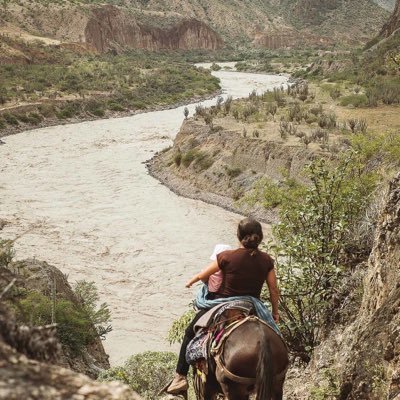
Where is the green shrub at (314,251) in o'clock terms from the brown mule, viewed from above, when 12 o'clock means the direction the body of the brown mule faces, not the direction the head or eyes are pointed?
The green shrub is roughly at 2 o'clock from the brown mule.

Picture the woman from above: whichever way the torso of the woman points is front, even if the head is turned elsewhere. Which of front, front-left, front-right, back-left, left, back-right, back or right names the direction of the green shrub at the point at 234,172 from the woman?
front

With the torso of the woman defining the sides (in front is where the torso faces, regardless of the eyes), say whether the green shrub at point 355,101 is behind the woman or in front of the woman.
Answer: in front

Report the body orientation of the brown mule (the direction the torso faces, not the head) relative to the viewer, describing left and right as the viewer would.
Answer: facing away from the viewer and to the left of the viewer

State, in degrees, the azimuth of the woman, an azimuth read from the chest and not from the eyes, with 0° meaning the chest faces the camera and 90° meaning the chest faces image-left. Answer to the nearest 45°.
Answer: approximately 180°

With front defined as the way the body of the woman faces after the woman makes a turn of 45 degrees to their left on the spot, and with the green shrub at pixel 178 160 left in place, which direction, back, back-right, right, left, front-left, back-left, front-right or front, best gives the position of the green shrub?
front-right

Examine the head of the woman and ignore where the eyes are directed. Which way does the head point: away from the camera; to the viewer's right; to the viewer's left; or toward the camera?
away from the camera

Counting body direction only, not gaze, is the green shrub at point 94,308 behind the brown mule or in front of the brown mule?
in front
